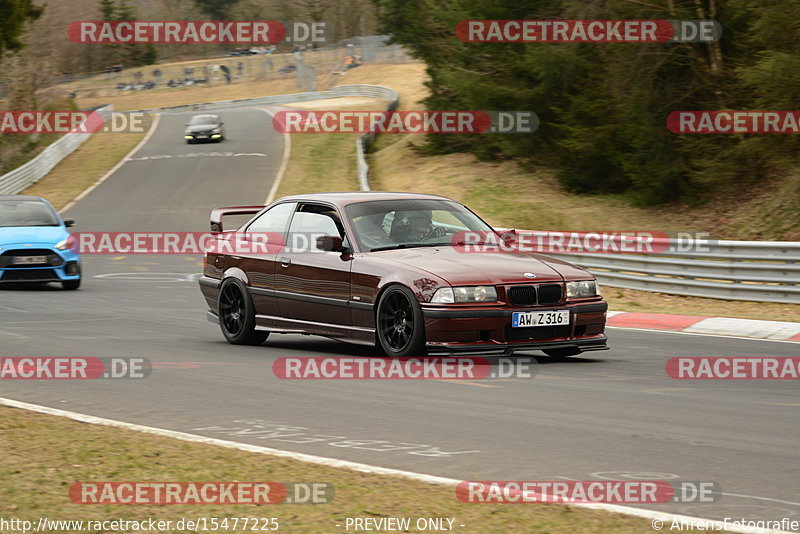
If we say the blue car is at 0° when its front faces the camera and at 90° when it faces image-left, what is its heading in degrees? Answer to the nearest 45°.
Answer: approximately 0°

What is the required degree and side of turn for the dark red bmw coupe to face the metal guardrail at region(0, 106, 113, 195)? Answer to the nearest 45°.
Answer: approximately 180°

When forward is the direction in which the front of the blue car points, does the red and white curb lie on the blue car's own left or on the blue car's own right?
on the blue car's own left

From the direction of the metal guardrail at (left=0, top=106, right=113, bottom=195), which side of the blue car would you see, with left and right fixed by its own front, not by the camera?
back

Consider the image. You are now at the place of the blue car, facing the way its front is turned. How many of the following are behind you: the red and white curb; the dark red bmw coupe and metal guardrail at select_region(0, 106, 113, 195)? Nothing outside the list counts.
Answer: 1

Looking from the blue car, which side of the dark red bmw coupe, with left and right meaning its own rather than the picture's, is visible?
back

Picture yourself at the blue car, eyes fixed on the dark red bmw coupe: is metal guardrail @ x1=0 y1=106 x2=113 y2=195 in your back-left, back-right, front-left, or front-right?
back-left

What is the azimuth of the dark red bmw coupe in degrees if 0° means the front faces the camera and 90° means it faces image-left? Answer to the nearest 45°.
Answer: approximately 315°

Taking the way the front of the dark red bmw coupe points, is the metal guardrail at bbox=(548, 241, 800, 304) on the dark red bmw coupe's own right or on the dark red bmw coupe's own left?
on the dark red bmw coupe's own left

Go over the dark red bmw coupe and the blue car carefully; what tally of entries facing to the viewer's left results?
0

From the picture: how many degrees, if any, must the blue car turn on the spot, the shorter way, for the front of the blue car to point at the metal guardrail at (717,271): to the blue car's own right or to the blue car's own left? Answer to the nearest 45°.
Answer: approximately 45° to the blue car's own left

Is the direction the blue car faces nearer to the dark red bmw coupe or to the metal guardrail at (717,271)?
the dark red bmw coupe
